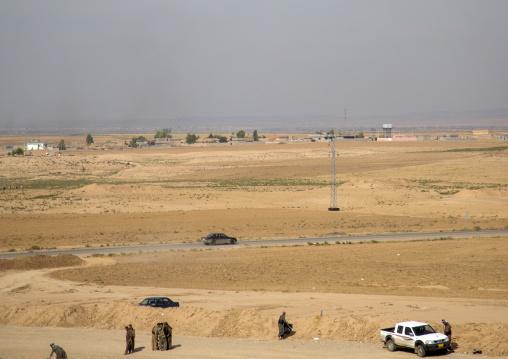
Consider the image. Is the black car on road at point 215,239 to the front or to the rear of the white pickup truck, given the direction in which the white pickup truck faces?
to the rear

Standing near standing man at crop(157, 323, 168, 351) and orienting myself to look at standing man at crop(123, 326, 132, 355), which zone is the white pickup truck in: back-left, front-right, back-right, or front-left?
back-left

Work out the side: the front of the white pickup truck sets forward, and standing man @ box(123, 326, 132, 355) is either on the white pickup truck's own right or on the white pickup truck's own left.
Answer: on the white pickup truck's own right

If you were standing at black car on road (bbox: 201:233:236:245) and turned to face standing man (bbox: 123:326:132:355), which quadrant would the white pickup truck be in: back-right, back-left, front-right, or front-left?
front-left

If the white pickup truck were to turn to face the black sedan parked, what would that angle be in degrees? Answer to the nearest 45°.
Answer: approximately 135° to its right

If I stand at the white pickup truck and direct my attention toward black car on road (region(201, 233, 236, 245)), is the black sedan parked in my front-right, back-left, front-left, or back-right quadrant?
front-left
